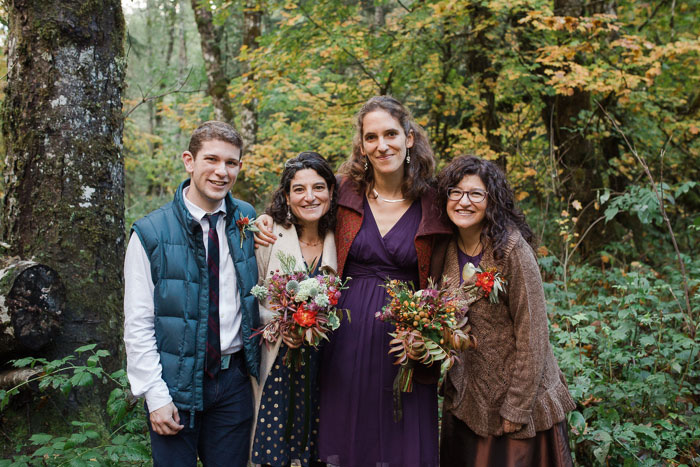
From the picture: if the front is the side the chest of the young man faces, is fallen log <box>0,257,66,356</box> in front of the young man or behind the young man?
behind

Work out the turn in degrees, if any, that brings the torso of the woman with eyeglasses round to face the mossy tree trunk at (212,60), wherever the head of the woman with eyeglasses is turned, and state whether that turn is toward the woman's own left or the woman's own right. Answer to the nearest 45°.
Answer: approximately 90° to the woman's own right

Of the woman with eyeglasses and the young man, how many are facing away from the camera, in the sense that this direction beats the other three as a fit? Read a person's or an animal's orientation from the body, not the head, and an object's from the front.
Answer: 0

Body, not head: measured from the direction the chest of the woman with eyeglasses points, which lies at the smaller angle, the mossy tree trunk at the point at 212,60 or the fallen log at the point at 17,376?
the fallen log

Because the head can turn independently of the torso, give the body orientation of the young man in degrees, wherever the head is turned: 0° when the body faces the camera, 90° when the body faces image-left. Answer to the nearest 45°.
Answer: approximately 315°

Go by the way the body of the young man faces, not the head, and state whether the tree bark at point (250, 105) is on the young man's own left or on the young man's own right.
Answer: on the young man's own left

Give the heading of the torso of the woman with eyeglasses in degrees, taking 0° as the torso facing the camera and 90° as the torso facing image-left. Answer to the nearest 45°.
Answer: approximately 45°

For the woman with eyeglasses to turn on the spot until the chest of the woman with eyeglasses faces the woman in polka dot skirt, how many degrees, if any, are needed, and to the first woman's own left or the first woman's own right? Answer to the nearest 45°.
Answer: approximately 45° to the first woman's own right
